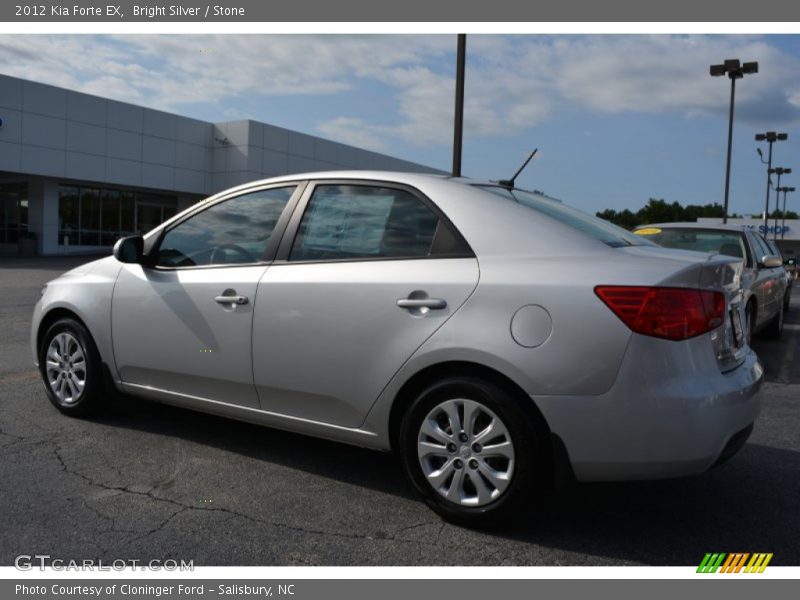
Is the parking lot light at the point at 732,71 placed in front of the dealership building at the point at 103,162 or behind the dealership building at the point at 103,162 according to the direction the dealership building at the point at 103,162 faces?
in front

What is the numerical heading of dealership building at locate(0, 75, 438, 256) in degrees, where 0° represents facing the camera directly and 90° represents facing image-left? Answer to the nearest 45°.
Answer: approximately 315°

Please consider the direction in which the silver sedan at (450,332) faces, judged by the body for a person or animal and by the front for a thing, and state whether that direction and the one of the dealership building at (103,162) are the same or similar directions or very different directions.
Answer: very different directions

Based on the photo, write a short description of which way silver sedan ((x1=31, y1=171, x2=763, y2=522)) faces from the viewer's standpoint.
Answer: facing away from the viewer and to the left of the viewer

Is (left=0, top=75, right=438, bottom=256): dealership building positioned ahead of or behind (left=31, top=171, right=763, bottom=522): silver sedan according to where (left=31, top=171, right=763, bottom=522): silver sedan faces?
ahead

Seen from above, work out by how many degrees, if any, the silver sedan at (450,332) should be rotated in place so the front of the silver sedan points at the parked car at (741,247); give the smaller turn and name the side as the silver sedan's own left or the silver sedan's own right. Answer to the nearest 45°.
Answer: approximately 90° to the silver sedan's own right

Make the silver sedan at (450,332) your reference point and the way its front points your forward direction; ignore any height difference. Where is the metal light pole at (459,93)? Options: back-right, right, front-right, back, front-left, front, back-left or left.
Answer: front-right

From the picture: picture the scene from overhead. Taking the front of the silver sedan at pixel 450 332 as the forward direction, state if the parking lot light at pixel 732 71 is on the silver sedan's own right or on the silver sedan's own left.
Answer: on the silver sedan's own right
